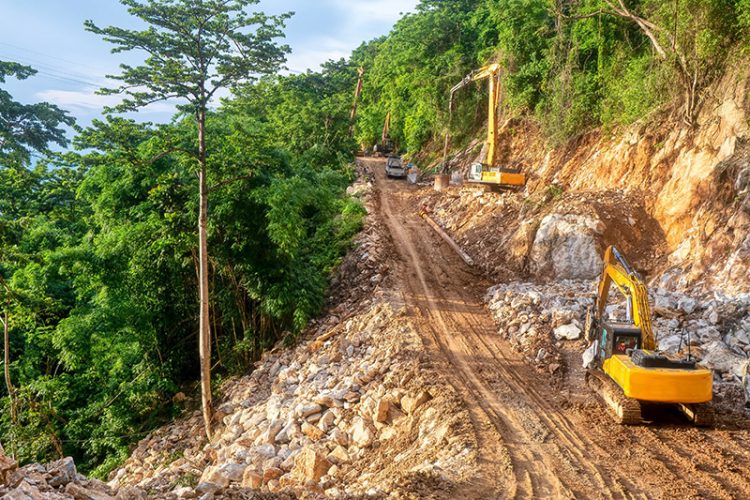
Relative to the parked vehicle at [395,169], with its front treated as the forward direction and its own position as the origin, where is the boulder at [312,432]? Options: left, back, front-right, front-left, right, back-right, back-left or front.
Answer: front

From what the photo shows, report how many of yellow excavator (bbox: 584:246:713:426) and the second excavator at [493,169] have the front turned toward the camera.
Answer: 0

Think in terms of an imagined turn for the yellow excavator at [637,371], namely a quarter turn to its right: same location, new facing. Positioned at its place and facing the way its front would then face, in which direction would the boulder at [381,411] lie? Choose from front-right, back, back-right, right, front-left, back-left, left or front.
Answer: back-left

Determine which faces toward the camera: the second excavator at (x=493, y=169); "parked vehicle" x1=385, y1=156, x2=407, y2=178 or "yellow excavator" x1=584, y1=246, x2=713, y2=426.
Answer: the parked vehicle

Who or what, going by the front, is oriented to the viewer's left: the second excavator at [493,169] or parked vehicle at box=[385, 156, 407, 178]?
the second excavator

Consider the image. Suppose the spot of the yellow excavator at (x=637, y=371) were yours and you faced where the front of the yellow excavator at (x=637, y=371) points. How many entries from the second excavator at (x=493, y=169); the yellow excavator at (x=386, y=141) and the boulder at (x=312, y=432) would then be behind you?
0

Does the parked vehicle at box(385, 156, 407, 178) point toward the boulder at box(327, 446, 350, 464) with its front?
yes

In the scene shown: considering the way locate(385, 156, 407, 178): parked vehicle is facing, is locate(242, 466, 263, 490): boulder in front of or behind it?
in front

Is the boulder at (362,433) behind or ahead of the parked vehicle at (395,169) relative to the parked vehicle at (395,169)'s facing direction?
ahead

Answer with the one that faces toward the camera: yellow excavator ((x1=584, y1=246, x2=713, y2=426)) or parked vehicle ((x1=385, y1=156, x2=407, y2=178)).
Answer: the parked vehicle

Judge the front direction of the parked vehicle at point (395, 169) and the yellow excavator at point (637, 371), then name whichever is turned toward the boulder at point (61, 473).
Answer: the parked vehicle

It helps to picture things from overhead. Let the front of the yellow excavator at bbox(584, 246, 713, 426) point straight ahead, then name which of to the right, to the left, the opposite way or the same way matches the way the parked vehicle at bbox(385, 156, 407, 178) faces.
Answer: the opposite way

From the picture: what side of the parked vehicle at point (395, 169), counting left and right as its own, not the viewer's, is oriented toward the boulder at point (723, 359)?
front

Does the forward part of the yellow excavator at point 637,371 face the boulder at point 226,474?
no

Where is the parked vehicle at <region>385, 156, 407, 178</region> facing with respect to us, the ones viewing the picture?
facing the viewer

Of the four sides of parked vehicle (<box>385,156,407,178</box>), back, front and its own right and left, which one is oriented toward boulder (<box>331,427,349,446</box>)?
front

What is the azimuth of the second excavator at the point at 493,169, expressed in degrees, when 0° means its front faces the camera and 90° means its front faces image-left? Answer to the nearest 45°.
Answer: approximately 90°

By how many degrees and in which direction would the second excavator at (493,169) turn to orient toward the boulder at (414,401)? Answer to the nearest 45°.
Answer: approximately 90° to its left

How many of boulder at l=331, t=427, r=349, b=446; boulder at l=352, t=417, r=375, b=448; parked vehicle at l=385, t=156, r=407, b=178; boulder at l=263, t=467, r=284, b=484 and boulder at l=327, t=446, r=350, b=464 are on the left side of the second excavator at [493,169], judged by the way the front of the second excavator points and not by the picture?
4

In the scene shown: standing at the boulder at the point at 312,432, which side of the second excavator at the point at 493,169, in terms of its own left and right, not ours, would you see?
left

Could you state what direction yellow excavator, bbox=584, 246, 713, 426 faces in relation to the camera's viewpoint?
facing away from the viewer and to the left of the viewer
